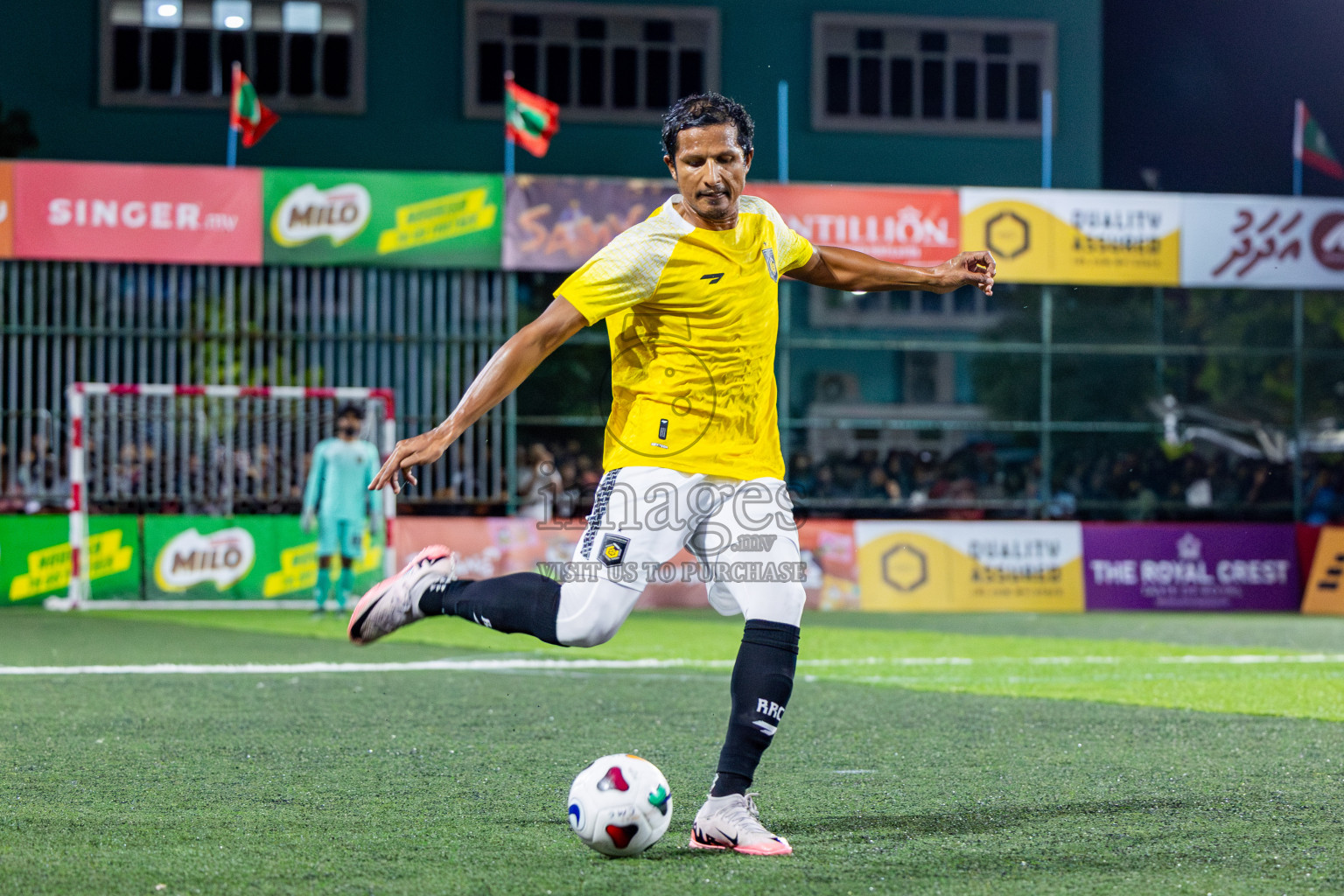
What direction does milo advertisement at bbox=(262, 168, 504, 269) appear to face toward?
toward the camera

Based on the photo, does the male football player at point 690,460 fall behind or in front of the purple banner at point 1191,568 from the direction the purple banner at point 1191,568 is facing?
in front

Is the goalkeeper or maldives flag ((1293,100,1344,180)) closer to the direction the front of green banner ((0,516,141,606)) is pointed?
the goalkeeper

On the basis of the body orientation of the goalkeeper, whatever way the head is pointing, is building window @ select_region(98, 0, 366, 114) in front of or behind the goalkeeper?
behind

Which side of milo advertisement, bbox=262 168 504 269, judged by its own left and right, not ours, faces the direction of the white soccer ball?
front

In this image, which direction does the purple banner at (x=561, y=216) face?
toward the camera

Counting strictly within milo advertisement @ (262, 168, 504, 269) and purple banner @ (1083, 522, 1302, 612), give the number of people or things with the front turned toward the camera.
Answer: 2

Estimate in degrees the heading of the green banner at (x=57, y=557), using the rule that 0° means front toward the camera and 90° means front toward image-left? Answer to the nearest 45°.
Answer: approximately 0°

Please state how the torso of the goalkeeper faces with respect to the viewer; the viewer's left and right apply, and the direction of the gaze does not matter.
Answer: facing the viewer

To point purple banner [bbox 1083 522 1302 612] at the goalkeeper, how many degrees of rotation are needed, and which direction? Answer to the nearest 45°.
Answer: approximately 45° to its right

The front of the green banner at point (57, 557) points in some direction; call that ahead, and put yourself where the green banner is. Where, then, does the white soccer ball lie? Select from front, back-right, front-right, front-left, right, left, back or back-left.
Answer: front

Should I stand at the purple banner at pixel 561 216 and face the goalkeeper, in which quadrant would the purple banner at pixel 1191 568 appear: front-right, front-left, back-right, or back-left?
back-left

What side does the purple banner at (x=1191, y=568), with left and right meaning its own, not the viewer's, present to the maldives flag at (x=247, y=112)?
right

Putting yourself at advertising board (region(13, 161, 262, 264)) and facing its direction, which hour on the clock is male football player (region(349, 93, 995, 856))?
The male football player is roughly at 12 o'clock from the advertising board.
